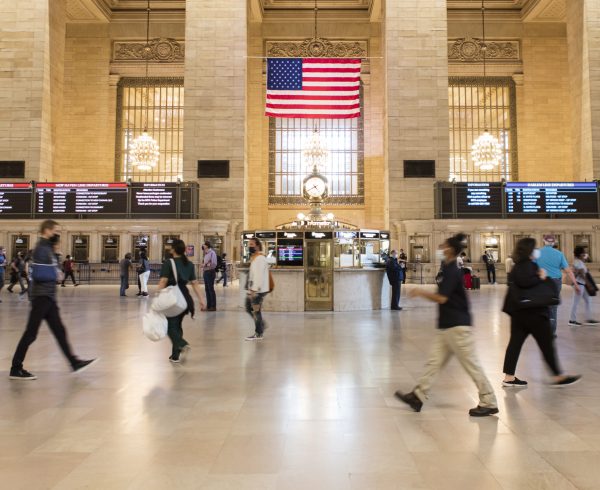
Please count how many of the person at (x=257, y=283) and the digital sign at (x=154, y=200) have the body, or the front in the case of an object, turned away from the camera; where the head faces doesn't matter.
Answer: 0

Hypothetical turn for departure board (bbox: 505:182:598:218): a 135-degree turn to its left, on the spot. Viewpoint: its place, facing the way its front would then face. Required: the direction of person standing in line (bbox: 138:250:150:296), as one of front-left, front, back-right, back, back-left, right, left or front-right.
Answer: back

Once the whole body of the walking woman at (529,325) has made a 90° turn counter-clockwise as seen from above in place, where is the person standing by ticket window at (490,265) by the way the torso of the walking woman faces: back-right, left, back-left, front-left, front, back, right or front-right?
front

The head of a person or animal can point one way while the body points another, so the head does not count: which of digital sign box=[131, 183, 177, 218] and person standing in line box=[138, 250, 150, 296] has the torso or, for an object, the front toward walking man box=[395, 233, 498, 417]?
the digital sign

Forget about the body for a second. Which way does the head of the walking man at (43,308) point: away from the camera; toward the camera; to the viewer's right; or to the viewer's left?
to the viewer's right

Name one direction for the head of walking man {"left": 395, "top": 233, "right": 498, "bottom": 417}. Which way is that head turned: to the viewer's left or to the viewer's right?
to the viewer's left

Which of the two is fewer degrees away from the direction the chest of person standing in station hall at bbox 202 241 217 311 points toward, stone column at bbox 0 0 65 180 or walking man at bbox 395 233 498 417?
the stone column

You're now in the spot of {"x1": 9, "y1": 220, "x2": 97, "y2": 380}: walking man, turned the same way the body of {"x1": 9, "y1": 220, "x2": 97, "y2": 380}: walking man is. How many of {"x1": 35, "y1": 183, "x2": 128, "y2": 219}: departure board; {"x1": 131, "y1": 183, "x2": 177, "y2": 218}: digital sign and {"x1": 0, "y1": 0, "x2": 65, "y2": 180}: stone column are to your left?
3

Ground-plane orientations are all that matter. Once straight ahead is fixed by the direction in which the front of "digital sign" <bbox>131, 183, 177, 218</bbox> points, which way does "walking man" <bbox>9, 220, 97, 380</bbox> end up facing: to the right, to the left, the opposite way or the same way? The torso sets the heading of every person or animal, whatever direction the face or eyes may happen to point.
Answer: to the left

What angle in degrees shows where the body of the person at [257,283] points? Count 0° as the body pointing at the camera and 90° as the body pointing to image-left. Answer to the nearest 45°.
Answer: approximately 90°

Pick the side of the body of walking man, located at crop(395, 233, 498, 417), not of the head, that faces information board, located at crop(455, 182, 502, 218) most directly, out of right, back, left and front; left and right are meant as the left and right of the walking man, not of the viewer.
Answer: right

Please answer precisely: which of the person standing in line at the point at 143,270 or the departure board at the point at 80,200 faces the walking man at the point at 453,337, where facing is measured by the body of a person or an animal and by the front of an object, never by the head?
the departure board

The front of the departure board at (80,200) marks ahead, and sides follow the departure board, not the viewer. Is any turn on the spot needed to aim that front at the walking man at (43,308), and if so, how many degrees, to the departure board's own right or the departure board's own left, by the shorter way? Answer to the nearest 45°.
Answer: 0° — it already faces them

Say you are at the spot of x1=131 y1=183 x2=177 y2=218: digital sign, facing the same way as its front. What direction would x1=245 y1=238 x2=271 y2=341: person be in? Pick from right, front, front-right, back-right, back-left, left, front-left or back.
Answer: front

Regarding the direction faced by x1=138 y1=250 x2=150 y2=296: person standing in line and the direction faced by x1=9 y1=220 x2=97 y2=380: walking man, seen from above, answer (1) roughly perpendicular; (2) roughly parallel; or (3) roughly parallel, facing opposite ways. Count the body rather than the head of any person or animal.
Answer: roughly perpendicular

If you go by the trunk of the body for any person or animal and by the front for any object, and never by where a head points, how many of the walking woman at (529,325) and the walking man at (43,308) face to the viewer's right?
2
